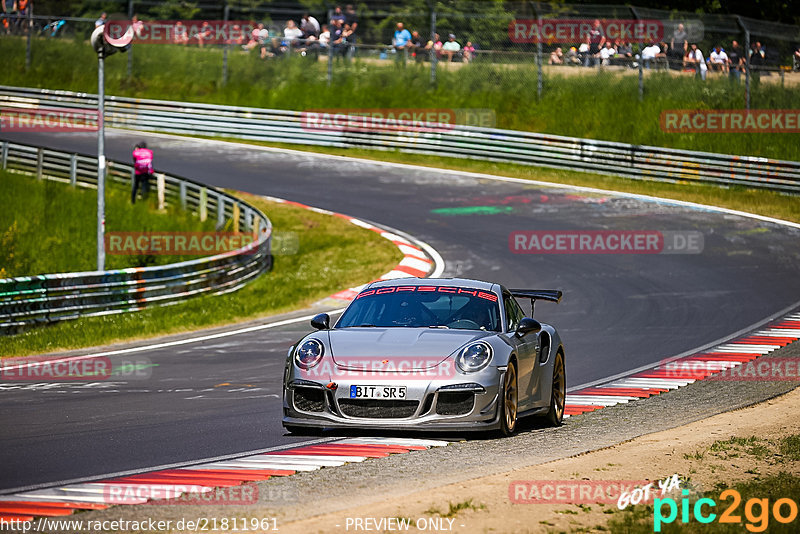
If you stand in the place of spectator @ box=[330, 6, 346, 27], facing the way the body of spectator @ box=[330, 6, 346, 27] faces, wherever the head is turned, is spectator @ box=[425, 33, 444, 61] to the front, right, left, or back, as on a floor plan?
left

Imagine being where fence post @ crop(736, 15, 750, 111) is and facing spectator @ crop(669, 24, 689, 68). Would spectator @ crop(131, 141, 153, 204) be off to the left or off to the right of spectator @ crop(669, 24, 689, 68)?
left

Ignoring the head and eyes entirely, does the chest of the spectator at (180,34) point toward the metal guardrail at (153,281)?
yes

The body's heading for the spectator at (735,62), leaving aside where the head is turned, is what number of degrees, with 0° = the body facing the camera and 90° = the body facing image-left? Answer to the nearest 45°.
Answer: approximately 0°

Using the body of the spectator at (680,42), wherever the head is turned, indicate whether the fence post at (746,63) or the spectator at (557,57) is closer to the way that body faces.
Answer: the fence post

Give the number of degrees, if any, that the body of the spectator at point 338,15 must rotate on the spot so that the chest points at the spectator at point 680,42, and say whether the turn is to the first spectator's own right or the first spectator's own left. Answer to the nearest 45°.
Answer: approximately 45° to the first spectator's own left

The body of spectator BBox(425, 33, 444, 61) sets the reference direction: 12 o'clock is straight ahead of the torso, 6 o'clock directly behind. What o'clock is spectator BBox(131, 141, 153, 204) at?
spectator BBox(131, 141, 153, 204) is roughly at 1 o'clock from spectator BBox(425, 33, 444, 61).

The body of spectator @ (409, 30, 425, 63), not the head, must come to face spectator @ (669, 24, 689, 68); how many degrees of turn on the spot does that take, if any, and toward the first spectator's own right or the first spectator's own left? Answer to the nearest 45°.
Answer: approximately 45° to the first spectator's own left
